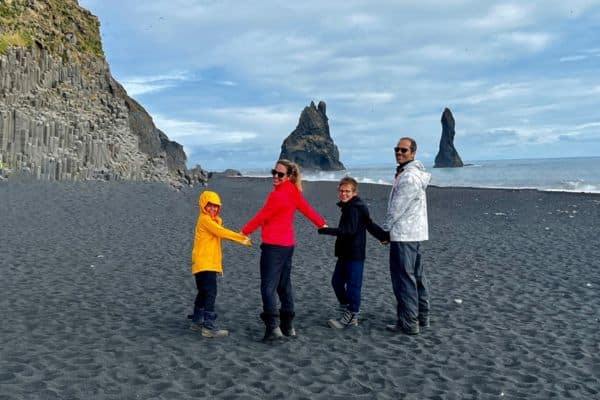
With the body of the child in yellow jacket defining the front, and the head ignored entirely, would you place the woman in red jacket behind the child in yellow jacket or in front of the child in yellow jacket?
in front
